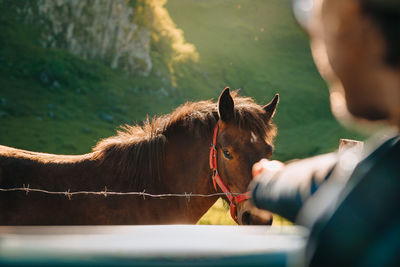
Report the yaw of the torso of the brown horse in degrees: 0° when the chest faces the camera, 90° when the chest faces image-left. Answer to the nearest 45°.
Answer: approximately 270°

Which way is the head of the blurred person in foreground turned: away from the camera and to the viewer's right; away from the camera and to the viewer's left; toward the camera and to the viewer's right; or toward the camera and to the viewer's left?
away from the camera and to the viewer's left
